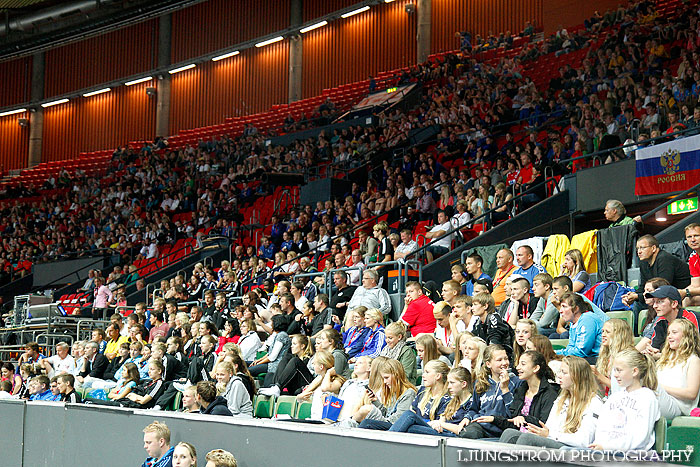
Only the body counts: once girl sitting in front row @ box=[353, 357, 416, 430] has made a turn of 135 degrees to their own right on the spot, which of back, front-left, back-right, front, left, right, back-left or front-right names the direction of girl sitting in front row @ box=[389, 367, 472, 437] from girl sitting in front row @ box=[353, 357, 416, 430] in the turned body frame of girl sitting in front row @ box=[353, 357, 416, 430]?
right

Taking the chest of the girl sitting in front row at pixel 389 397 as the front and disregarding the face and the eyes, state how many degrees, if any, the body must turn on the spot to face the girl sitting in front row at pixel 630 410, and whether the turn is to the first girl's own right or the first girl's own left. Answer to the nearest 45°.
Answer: approximately 135° to the first girl's own left

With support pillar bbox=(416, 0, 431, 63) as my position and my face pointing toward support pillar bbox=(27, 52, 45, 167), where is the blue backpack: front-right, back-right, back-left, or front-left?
back-left

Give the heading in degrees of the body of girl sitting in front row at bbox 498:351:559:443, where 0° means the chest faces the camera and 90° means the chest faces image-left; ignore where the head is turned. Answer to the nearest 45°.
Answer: approximately 45°

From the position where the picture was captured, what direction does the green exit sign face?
facing the viewer and to the left of the viewer

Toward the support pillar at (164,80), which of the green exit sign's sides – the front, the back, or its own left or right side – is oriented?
right

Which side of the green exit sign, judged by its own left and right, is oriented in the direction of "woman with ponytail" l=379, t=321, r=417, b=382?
front

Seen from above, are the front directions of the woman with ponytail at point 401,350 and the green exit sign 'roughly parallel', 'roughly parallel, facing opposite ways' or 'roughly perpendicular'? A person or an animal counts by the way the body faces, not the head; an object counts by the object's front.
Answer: roughly parallel

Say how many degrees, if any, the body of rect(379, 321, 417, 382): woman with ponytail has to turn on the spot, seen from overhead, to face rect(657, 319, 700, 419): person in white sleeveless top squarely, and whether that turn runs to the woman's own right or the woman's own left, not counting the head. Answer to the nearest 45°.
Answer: approximately 90° to the woman's own left

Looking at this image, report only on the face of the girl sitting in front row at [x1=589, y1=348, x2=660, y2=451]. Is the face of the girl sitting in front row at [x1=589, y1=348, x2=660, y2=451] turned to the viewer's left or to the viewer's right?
to the viewer's left

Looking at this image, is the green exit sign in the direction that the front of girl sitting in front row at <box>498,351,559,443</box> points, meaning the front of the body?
no

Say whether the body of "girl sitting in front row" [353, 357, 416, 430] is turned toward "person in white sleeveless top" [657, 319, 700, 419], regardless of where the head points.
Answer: no

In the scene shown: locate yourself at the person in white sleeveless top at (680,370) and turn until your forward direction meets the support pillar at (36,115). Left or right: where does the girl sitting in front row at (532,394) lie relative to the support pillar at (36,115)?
left

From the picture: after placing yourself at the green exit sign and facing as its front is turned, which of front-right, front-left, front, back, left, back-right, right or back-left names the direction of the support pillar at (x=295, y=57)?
right
